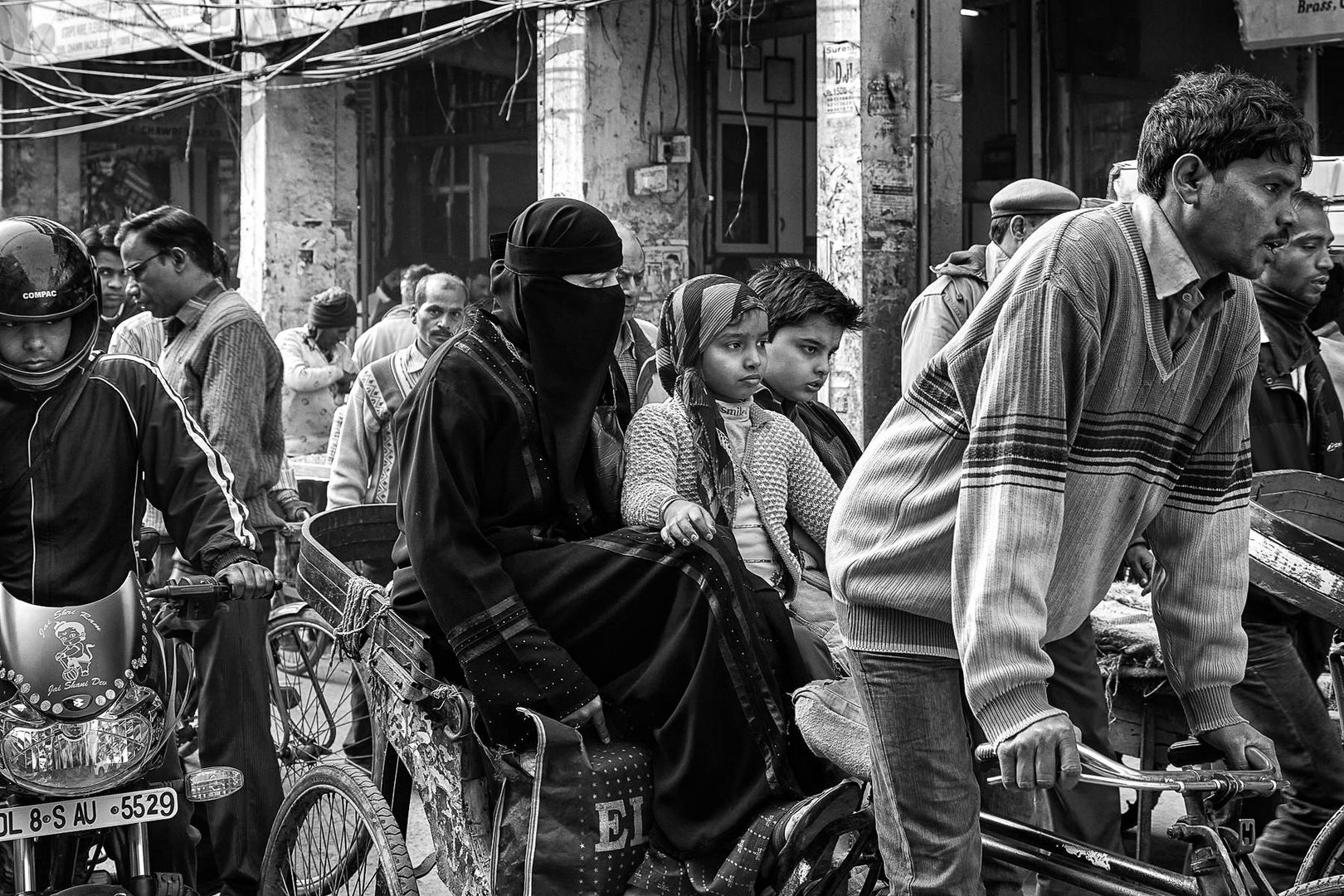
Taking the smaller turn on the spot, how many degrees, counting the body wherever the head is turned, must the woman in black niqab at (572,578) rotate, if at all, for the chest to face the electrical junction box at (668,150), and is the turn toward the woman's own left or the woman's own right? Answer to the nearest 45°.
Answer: approximately 135° to the woman's own left

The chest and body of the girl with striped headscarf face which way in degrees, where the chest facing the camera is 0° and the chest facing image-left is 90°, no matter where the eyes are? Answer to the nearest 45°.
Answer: approximately 315°

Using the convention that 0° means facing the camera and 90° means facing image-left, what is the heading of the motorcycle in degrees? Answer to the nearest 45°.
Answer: approximately 0°

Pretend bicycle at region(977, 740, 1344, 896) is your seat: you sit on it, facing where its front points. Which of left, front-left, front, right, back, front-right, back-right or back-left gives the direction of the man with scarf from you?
left

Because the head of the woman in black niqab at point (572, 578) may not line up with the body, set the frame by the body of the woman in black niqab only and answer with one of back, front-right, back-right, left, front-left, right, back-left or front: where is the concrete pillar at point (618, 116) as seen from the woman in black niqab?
back-left

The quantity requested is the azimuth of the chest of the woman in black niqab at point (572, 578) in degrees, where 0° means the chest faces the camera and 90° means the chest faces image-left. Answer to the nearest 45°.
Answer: approximately 315°

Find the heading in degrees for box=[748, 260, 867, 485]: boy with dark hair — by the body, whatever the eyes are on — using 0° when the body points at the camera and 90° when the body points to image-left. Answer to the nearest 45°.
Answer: approximately 315°

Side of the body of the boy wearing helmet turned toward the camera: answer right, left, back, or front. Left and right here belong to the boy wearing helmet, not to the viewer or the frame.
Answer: front

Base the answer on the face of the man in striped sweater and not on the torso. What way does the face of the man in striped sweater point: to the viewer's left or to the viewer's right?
to the viewer's right

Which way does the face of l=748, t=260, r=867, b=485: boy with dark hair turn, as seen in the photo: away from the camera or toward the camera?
toward the camera

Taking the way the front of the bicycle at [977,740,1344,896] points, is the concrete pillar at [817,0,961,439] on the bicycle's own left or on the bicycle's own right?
on the bicycle's own left

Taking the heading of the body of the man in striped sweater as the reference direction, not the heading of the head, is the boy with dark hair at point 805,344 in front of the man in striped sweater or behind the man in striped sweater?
behind
